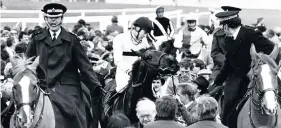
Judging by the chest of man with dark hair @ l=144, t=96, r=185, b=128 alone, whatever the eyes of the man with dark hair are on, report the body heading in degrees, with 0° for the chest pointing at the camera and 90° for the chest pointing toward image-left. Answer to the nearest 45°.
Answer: approximately 180°

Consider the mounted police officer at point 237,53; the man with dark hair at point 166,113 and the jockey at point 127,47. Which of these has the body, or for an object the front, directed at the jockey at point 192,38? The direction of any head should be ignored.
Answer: the man with dark hair

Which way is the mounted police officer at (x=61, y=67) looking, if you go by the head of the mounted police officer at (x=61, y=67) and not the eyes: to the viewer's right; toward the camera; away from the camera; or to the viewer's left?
toward the camera

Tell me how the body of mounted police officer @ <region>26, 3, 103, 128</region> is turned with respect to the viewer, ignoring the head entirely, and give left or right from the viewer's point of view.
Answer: facing the viewer

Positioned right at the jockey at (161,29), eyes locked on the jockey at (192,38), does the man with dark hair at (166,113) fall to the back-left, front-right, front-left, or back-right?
front-right

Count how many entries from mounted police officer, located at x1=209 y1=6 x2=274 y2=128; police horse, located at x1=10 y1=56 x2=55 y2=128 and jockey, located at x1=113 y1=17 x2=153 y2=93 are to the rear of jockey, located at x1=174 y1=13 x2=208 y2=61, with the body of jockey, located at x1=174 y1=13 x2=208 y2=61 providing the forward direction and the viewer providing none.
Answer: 0

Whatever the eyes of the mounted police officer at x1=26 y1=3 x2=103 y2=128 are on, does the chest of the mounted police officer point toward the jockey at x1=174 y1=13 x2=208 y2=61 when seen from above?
no

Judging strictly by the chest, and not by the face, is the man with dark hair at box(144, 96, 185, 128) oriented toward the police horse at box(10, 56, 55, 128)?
no

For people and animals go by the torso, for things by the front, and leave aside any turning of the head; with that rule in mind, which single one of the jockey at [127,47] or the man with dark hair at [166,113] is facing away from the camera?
the man with dark hair

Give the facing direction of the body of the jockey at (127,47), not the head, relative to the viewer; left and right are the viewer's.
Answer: facing the viewer and to the right of the viewer

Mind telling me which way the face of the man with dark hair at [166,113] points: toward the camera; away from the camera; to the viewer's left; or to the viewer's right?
away from the camera

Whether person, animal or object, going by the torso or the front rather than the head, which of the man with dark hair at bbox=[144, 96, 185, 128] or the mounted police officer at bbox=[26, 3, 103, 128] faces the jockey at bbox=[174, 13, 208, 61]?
the man with dark hair

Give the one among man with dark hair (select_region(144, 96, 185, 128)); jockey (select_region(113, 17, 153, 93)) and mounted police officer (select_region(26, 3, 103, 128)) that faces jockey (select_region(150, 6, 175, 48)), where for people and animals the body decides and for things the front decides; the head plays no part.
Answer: the man with dark hair
